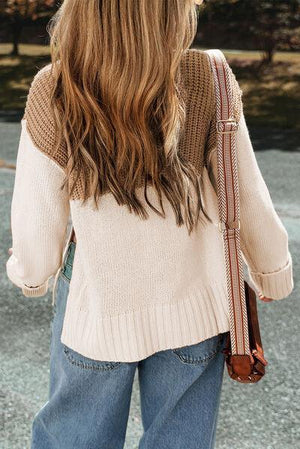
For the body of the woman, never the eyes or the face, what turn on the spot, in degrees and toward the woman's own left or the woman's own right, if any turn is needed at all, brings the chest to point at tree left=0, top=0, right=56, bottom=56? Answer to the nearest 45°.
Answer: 0° — they already face it

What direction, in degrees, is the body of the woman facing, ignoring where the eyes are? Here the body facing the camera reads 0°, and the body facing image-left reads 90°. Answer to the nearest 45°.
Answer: approximately 180°

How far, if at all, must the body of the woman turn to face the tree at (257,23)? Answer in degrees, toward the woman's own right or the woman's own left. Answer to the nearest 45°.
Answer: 0° — they already face it

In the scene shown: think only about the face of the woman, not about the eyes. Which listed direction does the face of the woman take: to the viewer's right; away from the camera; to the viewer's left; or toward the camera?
away from the camera
